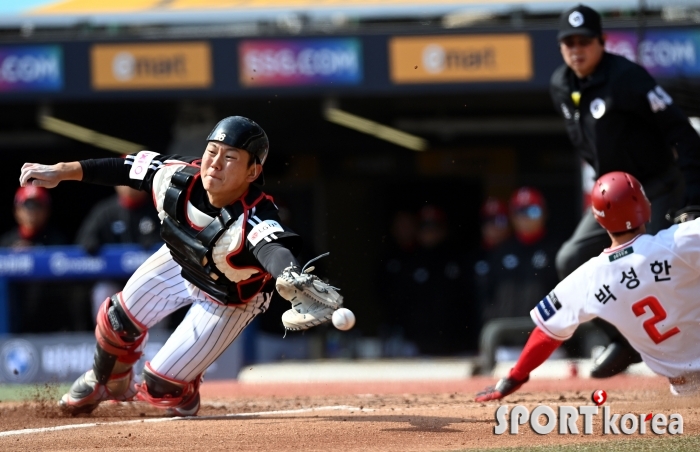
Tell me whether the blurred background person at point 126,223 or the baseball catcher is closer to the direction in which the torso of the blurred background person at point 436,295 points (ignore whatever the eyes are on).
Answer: the baseball catcher

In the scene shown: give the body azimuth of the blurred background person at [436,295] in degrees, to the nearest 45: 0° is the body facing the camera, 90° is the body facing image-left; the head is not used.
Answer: approximately 0°

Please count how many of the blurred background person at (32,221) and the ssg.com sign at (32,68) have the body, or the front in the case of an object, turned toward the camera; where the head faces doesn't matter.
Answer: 2

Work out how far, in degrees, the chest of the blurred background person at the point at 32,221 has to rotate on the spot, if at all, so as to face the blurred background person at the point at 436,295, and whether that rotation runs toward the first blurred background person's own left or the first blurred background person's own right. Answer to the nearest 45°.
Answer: approximately 90° to the first blurred background person's own left

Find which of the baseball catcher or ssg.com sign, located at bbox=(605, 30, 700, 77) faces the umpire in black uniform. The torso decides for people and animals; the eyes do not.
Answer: the ssg.com sign
